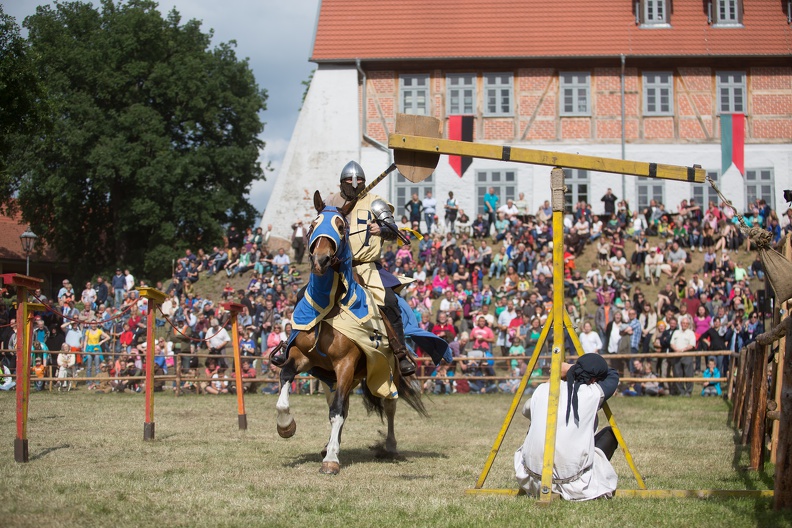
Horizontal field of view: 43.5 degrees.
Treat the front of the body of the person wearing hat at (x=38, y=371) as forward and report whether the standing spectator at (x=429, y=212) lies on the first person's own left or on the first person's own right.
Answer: on the first person's own left

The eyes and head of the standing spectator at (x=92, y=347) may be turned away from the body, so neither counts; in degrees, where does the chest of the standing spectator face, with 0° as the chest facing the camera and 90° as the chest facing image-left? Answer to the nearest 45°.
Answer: approximately 0°

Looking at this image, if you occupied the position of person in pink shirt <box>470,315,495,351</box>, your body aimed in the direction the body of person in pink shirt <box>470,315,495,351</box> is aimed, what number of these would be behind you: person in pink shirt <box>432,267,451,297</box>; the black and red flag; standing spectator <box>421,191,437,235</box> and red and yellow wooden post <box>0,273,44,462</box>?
3

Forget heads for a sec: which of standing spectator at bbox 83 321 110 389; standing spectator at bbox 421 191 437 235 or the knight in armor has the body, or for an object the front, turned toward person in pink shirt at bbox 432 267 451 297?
standing spectator at bbox 421 191 437 235

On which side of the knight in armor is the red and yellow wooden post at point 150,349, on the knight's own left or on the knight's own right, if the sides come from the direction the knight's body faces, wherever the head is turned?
on the knight's own right

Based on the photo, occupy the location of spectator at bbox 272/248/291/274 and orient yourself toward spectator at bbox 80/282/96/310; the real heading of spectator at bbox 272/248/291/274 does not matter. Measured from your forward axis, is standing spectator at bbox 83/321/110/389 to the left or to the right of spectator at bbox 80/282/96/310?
left

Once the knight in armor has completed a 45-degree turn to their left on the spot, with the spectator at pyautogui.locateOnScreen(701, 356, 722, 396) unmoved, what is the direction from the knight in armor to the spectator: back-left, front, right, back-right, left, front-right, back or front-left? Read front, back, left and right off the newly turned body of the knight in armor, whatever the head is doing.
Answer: left

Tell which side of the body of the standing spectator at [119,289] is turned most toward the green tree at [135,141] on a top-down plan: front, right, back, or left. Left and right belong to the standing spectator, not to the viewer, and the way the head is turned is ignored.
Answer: back

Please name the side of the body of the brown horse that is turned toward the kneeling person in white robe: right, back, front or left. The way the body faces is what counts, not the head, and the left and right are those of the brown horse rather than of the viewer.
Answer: left

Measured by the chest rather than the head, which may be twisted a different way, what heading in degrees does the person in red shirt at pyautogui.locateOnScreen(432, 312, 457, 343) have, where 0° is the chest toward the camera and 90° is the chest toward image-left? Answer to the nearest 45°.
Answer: approximately 0°
